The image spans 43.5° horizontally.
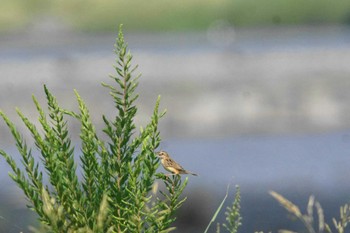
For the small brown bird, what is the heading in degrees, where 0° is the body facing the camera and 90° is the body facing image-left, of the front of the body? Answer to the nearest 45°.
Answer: approximately 90°
